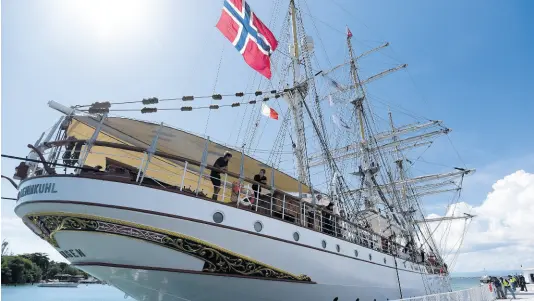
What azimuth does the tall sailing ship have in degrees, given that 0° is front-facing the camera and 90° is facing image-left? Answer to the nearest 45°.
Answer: approximately 225°
